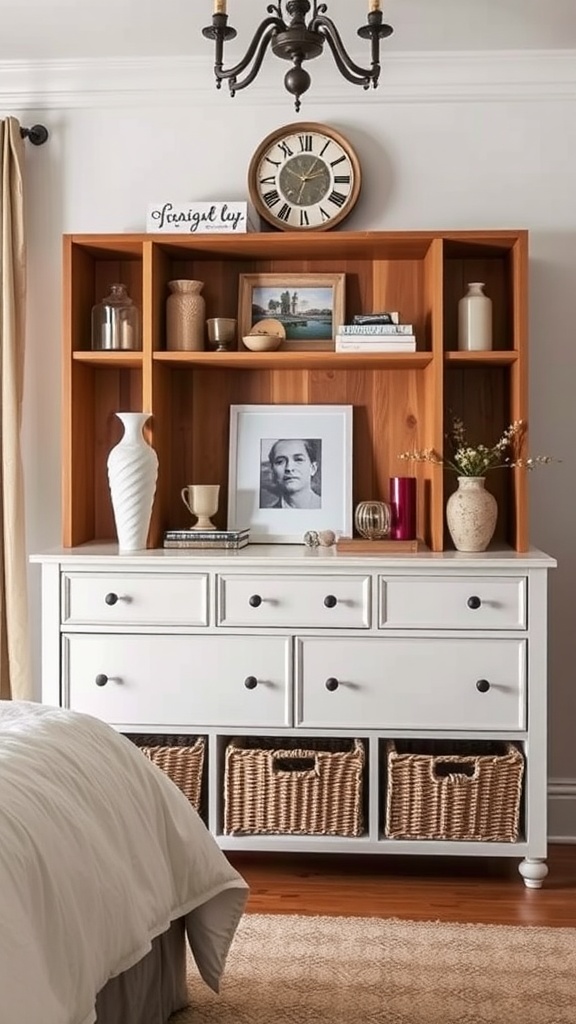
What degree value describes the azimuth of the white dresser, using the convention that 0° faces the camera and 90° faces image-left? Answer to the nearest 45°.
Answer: approximately 0°

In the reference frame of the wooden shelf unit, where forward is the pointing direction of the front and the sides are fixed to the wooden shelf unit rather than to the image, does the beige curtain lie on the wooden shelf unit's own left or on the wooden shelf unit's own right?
on the wooden shelf unit's own right

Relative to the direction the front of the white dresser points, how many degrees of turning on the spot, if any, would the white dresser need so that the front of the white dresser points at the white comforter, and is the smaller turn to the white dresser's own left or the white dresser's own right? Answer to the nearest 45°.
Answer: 0° — it already faces it

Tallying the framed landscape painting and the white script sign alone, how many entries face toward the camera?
2
